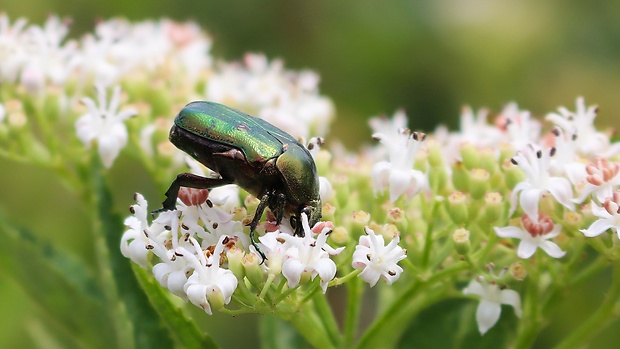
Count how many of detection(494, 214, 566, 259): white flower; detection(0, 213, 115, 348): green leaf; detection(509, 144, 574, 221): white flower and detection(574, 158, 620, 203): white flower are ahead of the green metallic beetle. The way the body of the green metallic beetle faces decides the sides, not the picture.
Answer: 3

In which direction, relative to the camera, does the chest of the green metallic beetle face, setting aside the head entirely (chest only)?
to the viewer's right

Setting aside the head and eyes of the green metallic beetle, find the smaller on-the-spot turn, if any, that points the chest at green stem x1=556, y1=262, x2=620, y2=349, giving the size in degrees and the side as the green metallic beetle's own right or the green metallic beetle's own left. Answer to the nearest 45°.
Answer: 0° — it already faces it

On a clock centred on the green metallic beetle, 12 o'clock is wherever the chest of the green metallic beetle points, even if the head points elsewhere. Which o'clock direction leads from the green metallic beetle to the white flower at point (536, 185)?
The white flower is roughly at 12 o'clock from the green metallic beetle.

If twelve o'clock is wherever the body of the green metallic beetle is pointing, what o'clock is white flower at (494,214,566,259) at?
The white flower is roughly at 12 o'clock from the green metallic beetle.

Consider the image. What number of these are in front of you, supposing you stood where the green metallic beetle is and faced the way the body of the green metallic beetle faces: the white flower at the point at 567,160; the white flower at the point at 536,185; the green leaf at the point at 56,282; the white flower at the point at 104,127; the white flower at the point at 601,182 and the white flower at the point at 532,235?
4

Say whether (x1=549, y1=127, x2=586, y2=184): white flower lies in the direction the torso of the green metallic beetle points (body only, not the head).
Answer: yes
